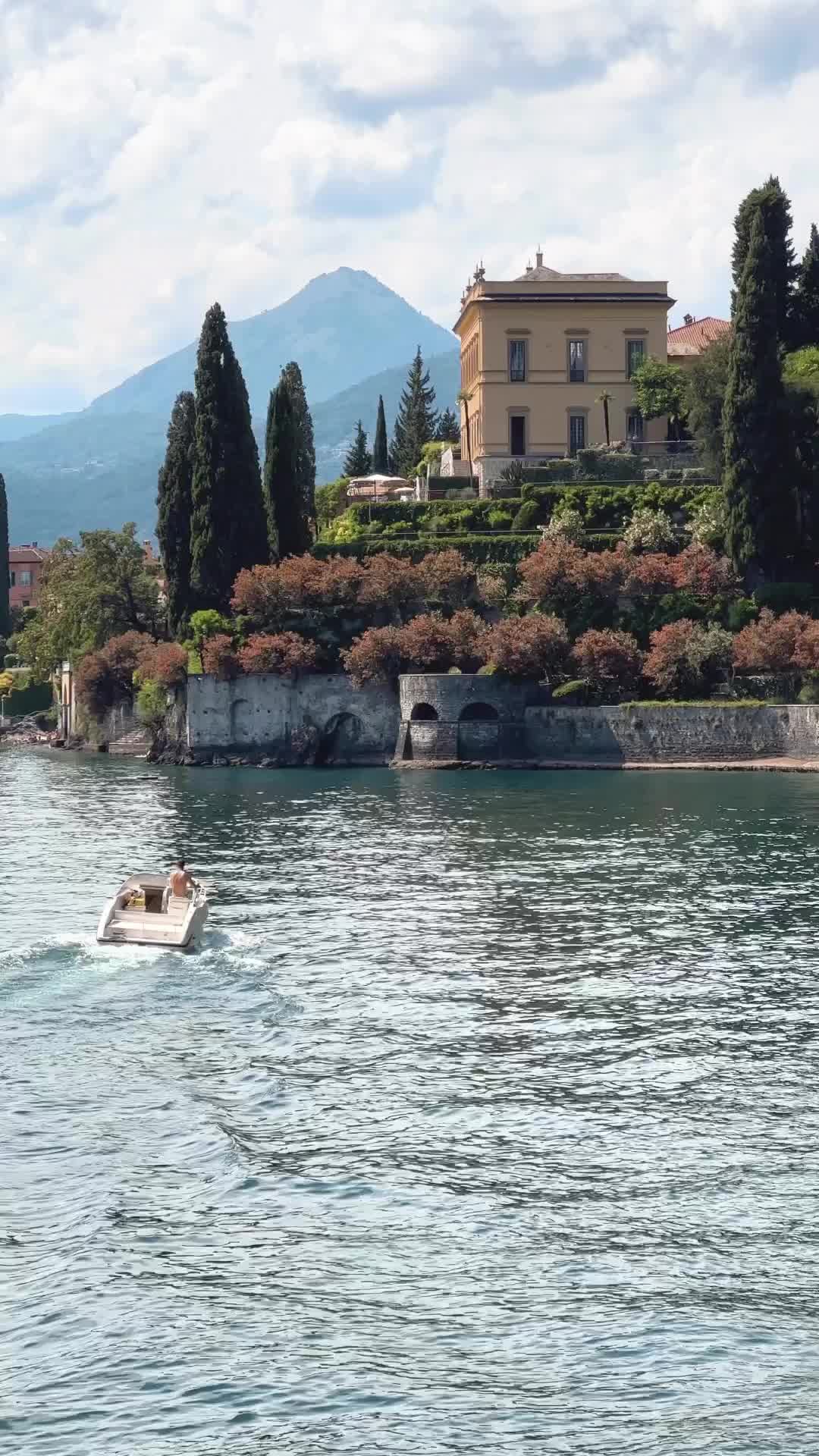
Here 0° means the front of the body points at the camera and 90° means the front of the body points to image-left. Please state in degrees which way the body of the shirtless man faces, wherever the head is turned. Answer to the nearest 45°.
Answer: approximately 180°
